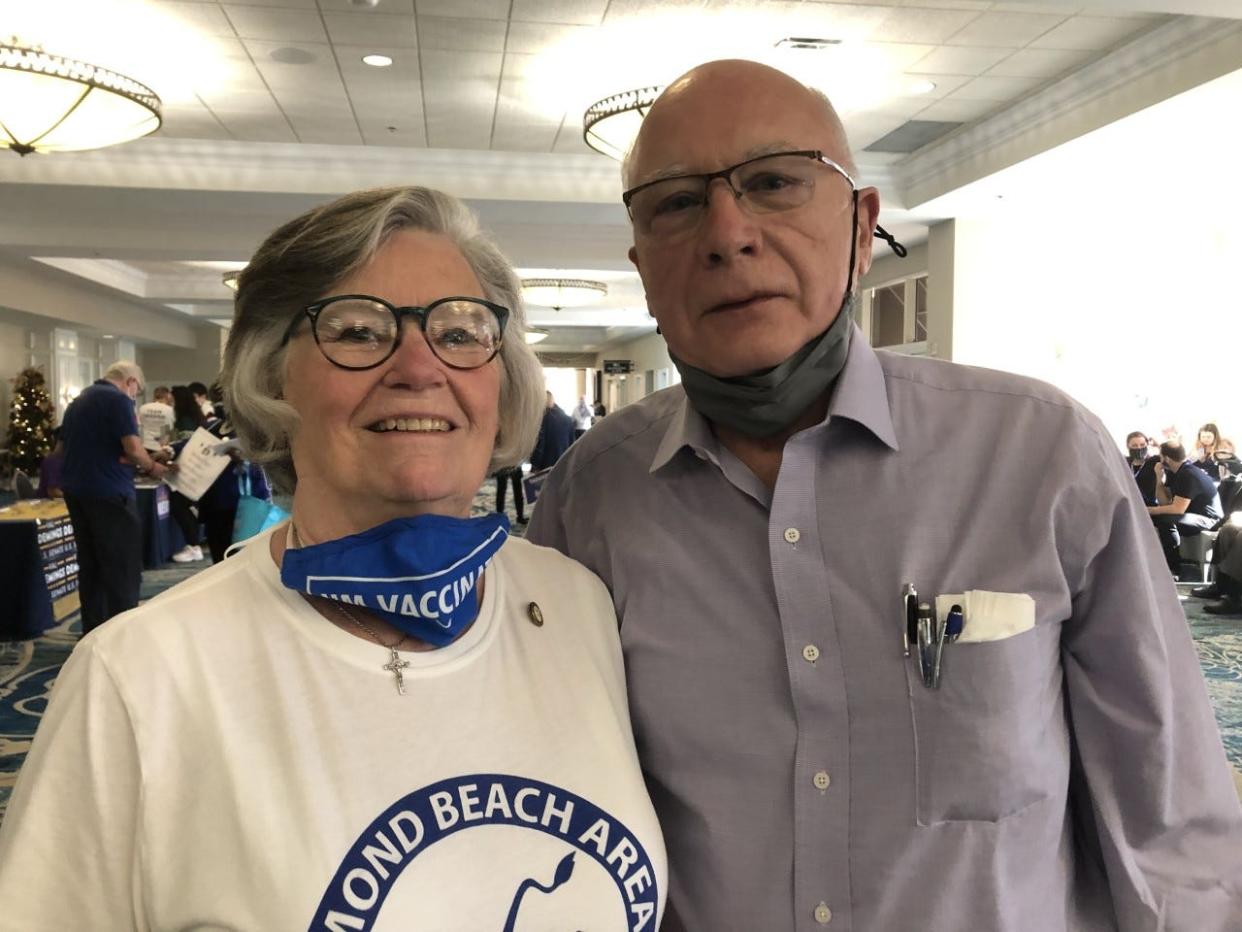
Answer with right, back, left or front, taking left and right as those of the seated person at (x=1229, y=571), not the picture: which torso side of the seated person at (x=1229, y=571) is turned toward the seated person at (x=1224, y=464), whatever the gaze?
right

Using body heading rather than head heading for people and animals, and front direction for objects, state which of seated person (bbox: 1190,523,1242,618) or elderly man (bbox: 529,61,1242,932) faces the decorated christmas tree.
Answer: the seated person

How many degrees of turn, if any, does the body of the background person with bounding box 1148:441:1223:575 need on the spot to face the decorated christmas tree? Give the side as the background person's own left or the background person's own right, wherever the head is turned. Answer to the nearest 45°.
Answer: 0° — they already face it

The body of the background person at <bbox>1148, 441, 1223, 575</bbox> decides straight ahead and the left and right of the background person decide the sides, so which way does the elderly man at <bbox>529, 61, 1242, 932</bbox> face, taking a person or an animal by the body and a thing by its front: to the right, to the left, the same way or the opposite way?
to the left

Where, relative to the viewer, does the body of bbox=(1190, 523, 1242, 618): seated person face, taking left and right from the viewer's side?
facing to the left of the viewer

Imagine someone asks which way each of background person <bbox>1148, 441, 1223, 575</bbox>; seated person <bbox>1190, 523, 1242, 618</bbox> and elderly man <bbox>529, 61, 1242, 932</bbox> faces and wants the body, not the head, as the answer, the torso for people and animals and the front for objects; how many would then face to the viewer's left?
2

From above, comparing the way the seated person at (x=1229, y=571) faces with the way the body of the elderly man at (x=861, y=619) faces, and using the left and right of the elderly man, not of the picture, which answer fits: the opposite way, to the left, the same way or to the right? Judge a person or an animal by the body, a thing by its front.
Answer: to the right

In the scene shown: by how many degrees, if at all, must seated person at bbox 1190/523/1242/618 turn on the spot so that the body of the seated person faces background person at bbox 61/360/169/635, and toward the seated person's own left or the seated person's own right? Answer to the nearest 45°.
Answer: approximately 45° to the seated person's own left
